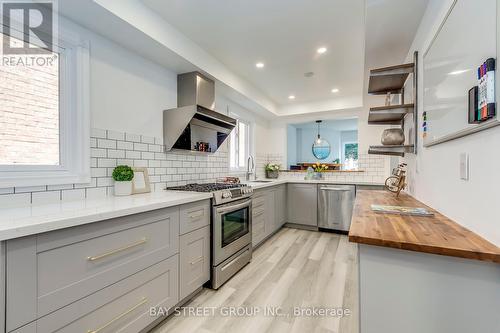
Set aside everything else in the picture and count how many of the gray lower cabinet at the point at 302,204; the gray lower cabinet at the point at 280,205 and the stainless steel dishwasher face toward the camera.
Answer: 2

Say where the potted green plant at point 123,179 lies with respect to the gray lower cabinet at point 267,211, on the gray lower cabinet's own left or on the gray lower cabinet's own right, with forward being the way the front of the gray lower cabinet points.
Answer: on the gray lower cabinet's own right

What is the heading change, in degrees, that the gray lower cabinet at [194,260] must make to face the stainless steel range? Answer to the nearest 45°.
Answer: approximately 90° to its left

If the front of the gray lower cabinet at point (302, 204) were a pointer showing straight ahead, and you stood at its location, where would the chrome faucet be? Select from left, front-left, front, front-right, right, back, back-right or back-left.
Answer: right

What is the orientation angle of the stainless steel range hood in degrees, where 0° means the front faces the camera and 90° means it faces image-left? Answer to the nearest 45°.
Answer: approximately 315°

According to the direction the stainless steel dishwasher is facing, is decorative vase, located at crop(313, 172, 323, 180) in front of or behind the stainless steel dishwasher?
behind

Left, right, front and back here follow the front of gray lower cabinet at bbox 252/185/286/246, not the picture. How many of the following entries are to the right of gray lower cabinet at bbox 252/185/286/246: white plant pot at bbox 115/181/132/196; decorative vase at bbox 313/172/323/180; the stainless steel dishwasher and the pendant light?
1

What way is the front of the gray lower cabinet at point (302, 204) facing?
toward the camera

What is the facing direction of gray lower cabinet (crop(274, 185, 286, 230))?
to the viewer's right

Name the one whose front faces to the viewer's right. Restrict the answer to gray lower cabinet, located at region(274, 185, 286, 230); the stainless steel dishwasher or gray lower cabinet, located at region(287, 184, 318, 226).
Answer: gray lower cabinet, located at region(274, 185, 286, 230)

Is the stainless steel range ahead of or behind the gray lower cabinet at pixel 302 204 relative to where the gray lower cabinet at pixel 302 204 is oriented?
ahead

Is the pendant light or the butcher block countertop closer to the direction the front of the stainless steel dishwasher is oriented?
the butcher block countertop
